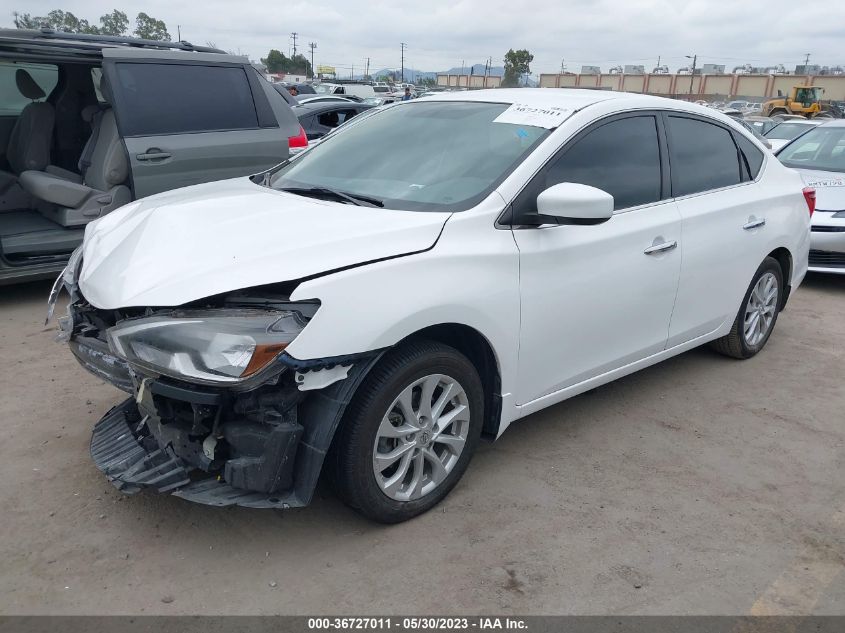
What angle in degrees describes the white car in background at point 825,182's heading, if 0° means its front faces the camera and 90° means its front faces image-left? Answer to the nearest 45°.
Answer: approximately 0°

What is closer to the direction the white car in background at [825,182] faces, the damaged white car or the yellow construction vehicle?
the damaged white car

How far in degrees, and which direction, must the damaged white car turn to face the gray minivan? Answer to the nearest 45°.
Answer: approximately 90° to its right

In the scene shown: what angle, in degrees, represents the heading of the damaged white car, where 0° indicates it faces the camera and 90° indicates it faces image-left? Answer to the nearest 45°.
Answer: approximately 45°

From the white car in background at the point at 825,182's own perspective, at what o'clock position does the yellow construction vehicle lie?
The yellow construction vehicle is roughly at 6 o'clock from the white car in background.

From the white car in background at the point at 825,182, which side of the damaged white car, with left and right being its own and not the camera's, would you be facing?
back

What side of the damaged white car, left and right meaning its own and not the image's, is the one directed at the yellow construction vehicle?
back
